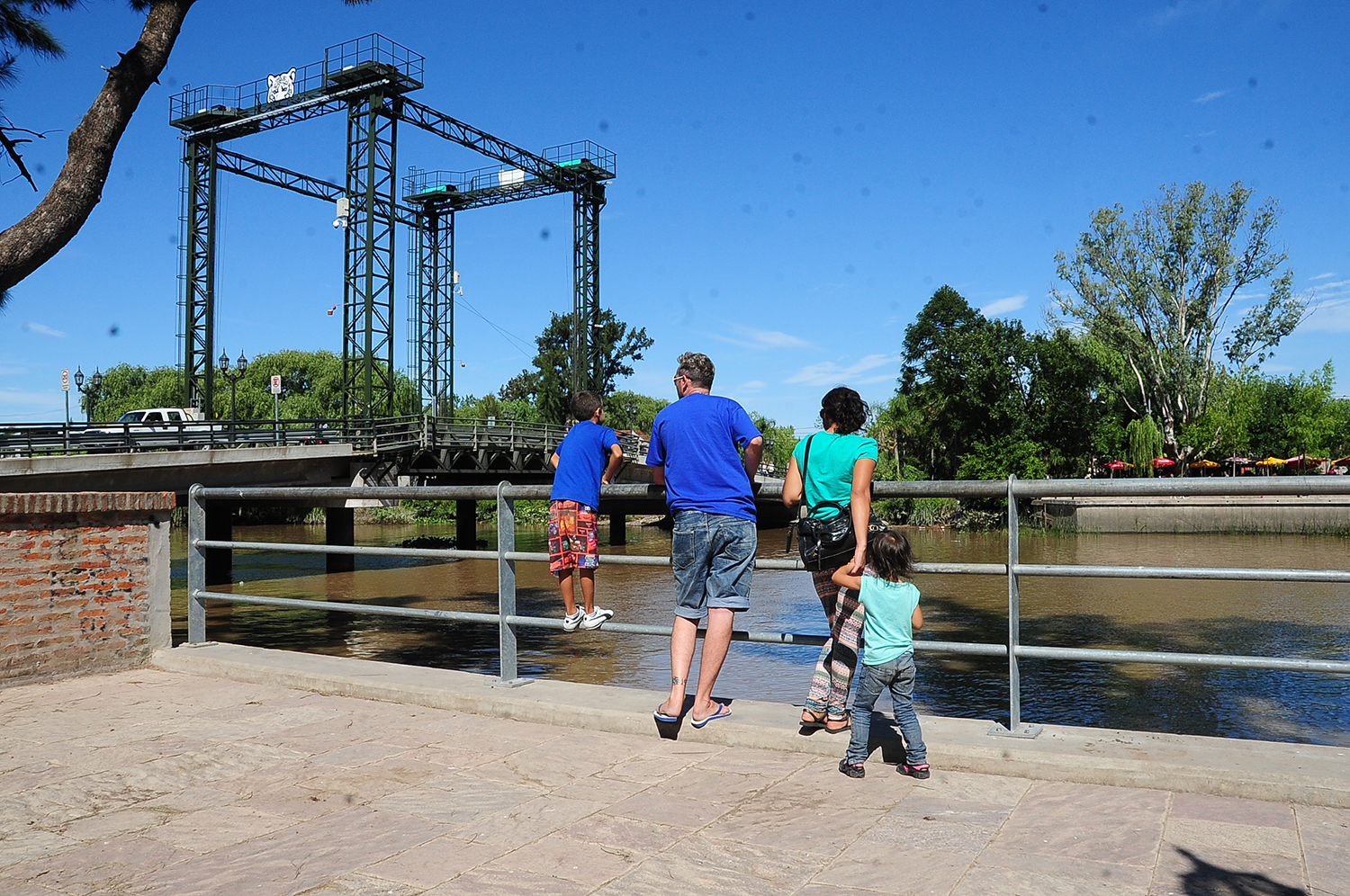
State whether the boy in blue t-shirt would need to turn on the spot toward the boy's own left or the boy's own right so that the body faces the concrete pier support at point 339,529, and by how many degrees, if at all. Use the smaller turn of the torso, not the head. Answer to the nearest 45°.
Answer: approximately 45° to the boy's own left

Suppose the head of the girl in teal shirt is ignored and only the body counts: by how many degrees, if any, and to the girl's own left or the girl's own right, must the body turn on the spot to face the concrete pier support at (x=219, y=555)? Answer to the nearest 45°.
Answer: approximately 45° to the girl's own left

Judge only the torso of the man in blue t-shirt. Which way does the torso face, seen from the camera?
away from the camera

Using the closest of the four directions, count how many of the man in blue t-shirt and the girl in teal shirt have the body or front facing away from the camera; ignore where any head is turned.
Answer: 2

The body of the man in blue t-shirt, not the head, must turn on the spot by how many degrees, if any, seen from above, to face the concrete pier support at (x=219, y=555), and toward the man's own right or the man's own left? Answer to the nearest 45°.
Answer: approximately 45° to the man's own left

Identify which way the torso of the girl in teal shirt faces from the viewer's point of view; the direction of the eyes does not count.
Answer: away from the camera

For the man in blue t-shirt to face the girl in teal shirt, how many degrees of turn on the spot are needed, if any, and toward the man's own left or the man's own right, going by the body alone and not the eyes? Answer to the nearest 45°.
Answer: approximately 135° to the man's own right

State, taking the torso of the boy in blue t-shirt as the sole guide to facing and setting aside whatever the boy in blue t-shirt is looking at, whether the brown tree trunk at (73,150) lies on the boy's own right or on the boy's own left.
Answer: on the boy's own left

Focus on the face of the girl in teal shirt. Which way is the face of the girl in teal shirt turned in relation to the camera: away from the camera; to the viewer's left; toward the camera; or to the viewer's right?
away from the camera

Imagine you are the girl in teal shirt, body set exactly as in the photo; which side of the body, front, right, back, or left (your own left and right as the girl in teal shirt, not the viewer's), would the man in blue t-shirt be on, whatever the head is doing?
left

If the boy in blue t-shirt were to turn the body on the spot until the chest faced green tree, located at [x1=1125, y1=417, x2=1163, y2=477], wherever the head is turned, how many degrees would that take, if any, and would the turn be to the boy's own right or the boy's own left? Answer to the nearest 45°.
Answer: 0° — they already face it

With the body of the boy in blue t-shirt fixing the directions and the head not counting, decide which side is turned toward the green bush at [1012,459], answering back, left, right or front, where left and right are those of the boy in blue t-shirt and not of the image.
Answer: front

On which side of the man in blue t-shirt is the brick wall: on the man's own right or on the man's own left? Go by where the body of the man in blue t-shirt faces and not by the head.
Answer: on the man's own left

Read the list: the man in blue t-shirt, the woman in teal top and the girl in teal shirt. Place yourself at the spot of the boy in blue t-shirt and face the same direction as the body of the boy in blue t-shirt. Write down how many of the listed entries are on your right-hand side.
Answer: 3
